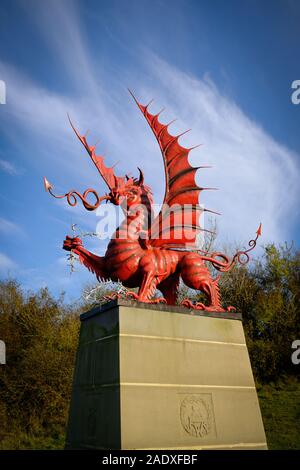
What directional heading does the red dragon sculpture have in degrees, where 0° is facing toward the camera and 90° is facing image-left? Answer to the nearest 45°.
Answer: approximately 45°
